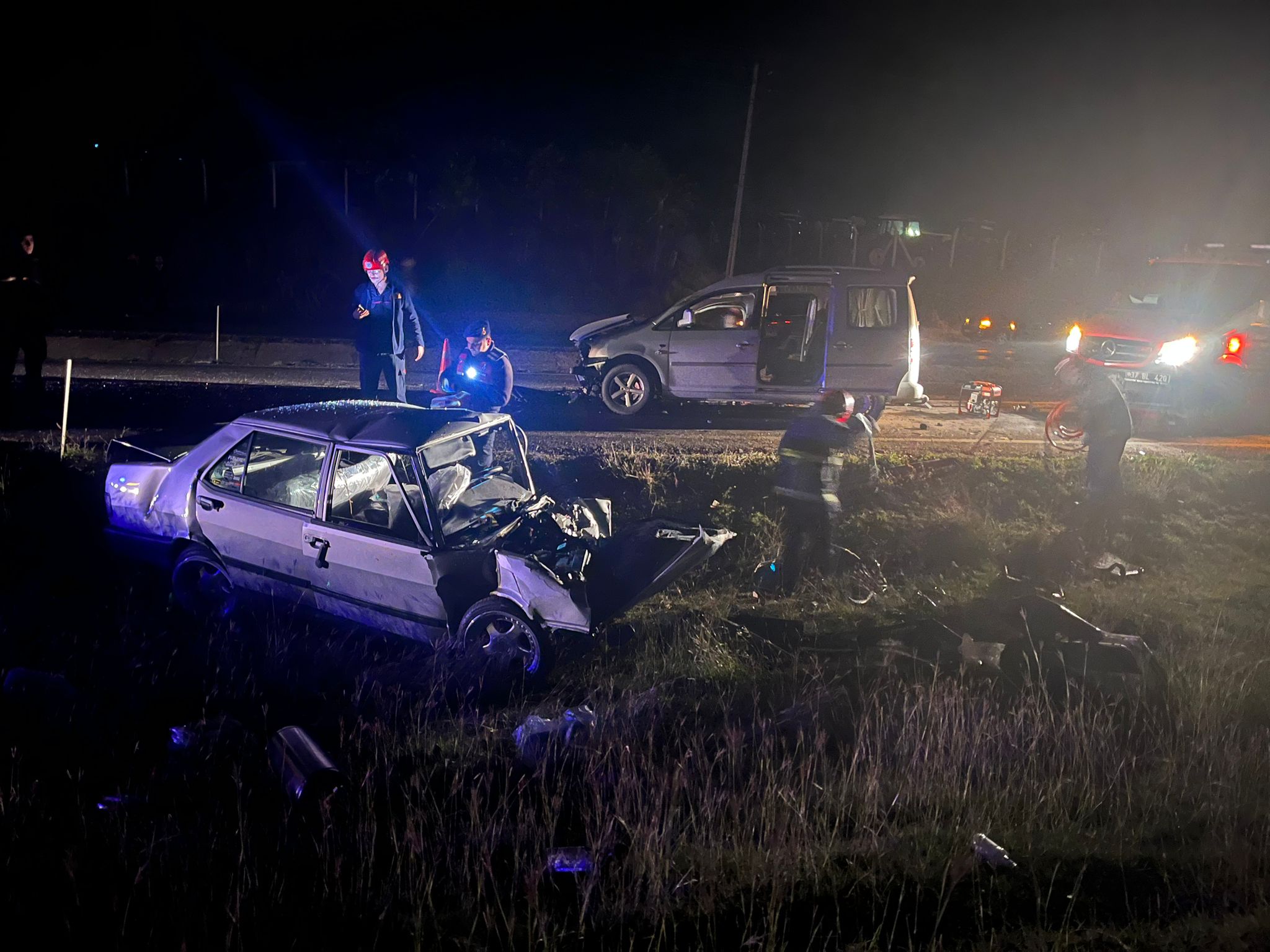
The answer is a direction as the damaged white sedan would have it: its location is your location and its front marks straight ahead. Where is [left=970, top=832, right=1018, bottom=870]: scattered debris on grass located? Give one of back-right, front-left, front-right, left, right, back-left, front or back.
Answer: front

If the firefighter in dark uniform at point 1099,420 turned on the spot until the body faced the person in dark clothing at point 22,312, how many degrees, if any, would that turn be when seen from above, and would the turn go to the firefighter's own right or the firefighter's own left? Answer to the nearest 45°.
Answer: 0° — they already face them

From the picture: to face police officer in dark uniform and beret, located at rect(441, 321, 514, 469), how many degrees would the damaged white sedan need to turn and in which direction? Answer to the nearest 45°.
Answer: approximately 135° to its left

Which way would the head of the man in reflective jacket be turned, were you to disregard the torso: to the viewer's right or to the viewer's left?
to the viewer's right

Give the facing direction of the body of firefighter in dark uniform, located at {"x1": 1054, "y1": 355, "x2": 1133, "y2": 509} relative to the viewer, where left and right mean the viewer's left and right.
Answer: facing to the left of the viewer

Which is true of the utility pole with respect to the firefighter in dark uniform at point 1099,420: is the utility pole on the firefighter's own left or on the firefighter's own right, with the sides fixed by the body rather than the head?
on the firefighter's own right

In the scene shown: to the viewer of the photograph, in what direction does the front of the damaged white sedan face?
facing the viewer and to the right of the viewer

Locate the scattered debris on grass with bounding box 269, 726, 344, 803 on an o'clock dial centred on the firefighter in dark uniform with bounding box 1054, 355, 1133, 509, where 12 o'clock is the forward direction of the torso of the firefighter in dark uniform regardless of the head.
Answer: The scattered debris on grass is roughly at 10 o'clock from the firefighter in dark uniform.

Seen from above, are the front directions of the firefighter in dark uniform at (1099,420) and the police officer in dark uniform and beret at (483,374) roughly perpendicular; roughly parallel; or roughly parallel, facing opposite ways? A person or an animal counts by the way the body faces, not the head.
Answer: roughly perpendicular

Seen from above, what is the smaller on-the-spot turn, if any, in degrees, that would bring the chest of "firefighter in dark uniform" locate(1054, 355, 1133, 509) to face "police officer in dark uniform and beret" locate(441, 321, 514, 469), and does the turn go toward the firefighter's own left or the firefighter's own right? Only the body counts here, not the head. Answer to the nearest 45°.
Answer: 0° — they already face them

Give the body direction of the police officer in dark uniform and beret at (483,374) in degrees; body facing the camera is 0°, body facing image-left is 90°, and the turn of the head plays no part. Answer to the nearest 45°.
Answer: approximately 45°

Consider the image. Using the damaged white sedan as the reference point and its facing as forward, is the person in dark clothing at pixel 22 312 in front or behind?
behind

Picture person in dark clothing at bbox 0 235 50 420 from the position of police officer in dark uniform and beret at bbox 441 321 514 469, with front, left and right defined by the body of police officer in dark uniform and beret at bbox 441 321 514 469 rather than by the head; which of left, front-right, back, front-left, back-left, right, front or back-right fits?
front-right

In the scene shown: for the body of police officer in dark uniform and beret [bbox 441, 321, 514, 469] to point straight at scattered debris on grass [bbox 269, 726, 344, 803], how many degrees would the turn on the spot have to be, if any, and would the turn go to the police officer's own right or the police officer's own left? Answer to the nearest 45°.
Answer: approximately 45° to the police officer's own left

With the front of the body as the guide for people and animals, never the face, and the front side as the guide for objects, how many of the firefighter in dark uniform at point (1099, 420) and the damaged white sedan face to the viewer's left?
1
